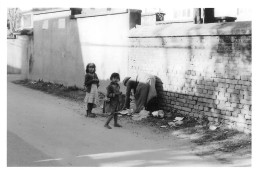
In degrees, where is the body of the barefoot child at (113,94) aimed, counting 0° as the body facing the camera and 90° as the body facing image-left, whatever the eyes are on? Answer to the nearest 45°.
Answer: approximately 315°

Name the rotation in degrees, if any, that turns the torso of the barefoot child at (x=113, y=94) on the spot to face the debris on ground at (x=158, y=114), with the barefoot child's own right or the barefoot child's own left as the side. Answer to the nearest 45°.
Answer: approximately 90° to the barefoot child's own left

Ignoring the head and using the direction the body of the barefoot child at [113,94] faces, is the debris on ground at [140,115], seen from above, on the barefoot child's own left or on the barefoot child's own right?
on the barefoot child's own left

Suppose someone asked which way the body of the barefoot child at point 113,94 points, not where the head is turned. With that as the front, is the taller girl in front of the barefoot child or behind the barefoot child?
behind

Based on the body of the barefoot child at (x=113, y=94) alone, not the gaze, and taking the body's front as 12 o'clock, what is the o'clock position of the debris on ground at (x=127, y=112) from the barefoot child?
The debris on ground is roughly at 8 o'clock from the barefoot child.
